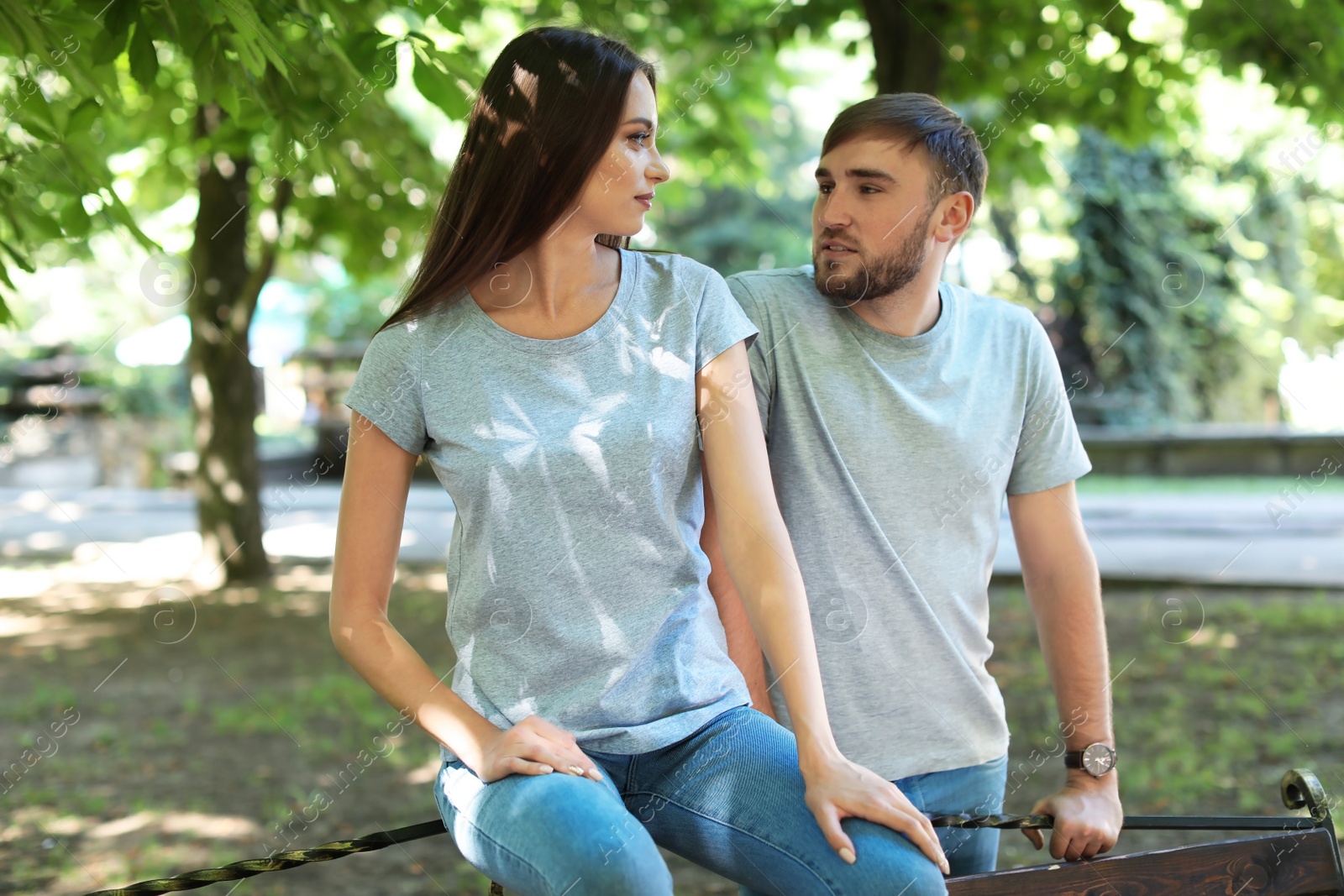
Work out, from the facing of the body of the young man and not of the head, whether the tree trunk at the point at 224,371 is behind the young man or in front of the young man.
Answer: behind

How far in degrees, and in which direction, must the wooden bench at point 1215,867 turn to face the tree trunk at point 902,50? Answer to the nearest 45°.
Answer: approximately 180°

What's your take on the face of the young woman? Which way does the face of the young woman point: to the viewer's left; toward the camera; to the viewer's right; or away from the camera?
to the viewer's right

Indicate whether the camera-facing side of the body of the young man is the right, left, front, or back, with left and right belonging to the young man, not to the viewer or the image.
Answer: front

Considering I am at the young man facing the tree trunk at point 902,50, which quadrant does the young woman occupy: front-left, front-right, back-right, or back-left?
back-left

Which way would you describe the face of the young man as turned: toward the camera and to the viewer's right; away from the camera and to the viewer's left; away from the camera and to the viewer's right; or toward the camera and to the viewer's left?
toward the camera and to the viewer's left

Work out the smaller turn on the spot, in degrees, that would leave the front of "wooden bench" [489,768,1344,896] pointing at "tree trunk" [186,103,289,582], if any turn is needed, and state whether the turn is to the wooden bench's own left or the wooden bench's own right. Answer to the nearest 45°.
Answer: approximately 135° to the wooden bench's own right

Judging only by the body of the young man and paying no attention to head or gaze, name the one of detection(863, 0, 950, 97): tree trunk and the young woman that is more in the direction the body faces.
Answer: the young woman

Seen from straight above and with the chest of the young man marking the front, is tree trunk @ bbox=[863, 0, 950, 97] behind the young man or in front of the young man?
behind

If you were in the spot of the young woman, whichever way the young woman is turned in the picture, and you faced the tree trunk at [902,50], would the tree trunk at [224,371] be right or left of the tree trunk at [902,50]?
left
